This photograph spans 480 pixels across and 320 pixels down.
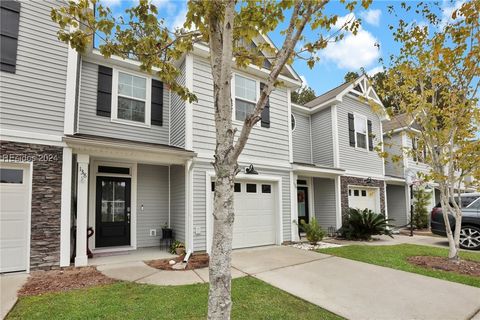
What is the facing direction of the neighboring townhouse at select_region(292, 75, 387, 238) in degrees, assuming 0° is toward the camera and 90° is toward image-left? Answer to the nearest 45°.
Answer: approximately 315°

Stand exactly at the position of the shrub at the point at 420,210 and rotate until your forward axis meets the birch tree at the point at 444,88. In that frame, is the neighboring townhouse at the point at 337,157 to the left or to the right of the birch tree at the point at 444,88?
right

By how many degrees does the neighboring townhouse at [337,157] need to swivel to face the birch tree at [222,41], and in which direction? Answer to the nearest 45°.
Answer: approximately 45° to its right

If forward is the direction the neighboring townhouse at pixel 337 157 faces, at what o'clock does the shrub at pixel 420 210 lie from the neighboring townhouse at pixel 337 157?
The shrub is roughly at 9 o'clock from the neighboring townhouse.

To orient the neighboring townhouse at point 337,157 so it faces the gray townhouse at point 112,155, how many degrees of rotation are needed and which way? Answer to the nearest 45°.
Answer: approximately 90° to its right

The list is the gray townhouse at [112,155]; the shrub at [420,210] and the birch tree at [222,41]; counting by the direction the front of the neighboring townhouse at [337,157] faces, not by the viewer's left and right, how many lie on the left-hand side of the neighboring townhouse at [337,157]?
1

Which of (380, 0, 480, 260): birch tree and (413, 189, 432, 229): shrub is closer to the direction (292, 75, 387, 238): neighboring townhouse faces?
the birch tree

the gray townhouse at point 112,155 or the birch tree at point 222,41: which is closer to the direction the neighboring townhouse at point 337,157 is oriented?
the birch tree

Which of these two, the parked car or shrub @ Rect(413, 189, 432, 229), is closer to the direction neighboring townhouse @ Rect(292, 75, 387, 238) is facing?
the parked car

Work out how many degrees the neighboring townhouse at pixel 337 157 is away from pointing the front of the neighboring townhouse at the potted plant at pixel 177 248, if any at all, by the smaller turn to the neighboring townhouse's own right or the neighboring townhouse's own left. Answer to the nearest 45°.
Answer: approximately 90° to the neighboring townhouse's own right
